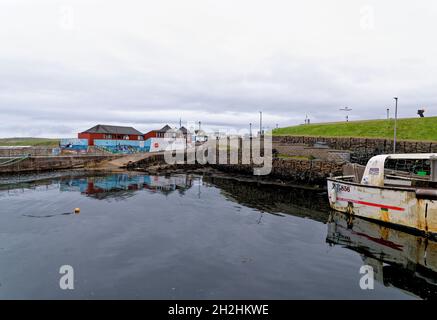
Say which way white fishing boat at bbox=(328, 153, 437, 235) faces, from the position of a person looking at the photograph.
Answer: facing away from the viewer and to the left of the viewer
